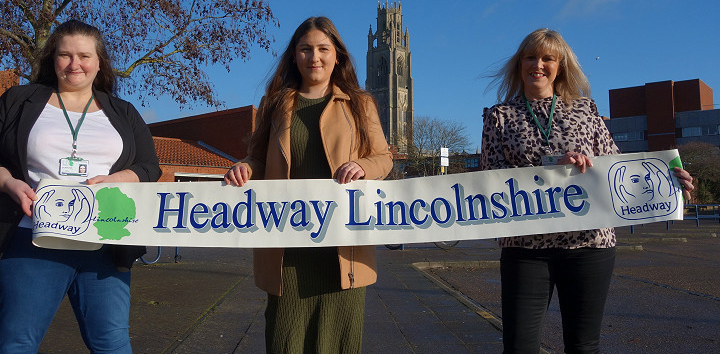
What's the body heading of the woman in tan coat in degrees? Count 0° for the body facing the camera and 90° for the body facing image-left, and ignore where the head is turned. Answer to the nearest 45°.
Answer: approximately 0°

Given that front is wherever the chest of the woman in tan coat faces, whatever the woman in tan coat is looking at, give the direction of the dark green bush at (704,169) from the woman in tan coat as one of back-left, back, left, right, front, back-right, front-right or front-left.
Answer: back-left

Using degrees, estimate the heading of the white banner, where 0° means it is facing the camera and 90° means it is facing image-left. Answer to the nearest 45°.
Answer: approximately 0°
